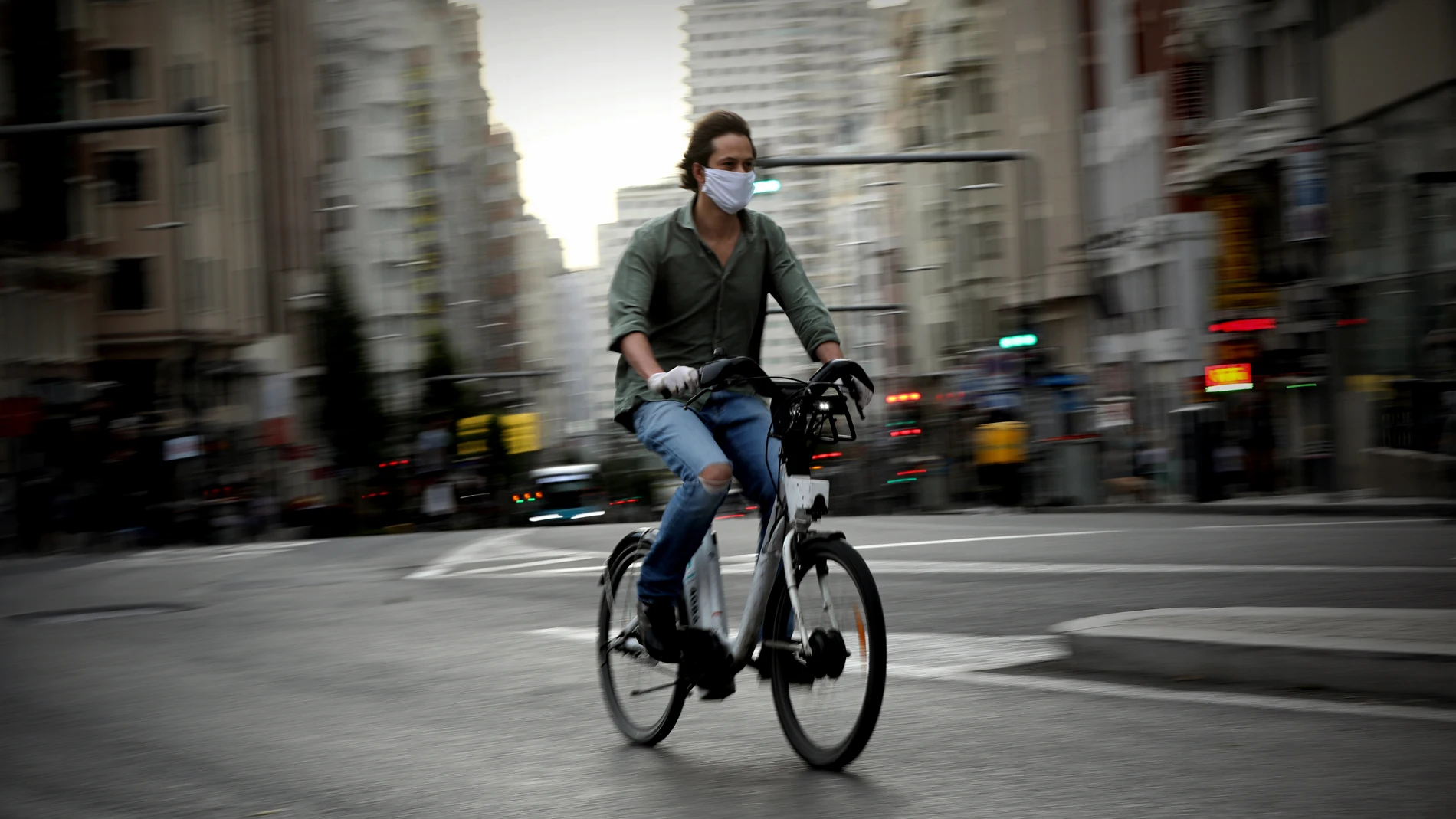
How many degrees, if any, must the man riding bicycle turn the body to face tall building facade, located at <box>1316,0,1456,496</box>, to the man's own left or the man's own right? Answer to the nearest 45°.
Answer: approximately 90° to the man's own left

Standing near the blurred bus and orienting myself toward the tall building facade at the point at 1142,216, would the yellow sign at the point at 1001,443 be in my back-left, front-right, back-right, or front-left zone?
front-right

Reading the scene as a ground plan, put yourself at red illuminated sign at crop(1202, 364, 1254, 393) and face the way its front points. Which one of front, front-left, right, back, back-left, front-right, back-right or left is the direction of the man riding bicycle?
front

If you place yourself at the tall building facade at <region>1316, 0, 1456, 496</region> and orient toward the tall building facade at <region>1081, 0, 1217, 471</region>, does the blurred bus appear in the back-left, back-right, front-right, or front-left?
front-left

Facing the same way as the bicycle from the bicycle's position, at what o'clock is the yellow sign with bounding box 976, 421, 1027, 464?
The yellow sign is roughly at 8 o'clock from the bicycle.

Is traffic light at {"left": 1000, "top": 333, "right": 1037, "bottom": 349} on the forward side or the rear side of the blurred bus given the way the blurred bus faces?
on the forward side

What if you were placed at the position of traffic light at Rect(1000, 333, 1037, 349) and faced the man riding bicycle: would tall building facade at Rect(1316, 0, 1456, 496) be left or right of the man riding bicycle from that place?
left

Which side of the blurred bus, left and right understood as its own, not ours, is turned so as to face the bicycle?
front

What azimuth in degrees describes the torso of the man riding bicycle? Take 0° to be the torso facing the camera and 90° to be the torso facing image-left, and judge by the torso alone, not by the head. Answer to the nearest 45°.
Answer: approximately 315°

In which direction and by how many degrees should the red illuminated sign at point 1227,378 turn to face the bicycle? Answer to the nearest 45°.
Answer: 0° — it already faces it

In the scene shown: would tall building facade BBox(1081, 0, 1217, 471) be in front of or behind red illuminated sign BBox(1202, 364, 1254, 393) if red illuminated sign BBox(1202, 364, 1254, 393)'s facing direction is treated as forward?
behind

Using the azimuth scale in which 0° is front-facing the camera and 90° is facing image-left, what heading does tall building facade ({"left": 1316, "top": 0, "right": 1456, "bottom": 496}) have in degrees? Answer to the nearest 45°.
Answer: approximately 45°

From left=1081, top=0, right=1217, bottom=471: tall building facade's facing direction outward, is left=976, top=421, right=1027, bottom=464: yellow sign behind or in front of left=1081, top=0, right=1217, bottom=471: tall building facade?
in front
